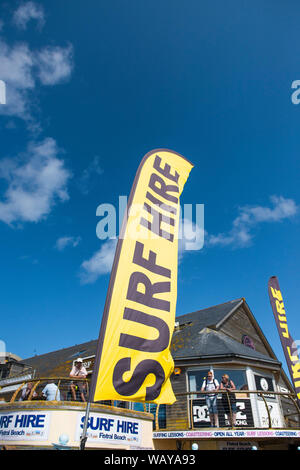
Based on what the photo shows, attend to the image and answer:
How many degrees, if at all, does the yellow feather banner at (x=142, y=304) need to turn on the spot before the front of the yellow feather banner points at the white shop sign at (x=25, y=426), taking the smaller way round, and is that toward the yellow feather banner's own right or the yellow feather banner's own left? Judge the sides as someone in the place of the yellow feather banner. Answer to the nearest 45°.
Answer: approximately 135° to the yellow feather banner's own right

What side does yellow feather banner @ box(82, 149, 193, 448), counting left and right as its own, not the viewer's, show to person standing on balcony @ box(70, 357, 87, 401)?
back

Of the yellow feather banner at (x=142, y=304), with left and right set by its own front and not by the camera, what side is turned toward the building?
back

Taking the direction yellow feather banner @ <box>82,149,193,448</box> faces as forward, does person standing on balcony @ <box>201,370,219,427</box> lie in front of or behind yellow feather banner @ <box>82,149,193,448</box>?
behind

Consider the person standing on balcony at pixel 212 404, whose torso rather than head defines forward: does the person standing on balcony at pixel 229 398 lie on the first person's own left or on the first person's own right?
on the first person's own left

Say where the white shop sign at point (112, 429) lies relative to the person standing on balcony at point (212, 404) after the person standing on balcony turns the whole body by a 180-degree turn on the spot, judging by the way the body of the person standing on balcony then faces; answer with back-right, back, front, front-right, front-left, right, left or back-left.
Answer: back-left

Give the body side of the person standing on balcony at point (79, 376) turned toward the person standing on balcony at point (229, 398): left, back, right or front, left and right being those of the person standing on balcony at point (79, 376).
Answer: left

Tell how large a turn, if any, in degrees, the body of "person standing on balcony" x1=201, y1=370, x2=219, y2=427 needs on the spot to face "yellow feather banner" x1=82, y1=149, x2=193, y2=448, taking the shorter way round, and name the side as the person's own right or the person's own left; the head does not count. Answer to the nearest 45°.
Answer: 0° — they already face it
